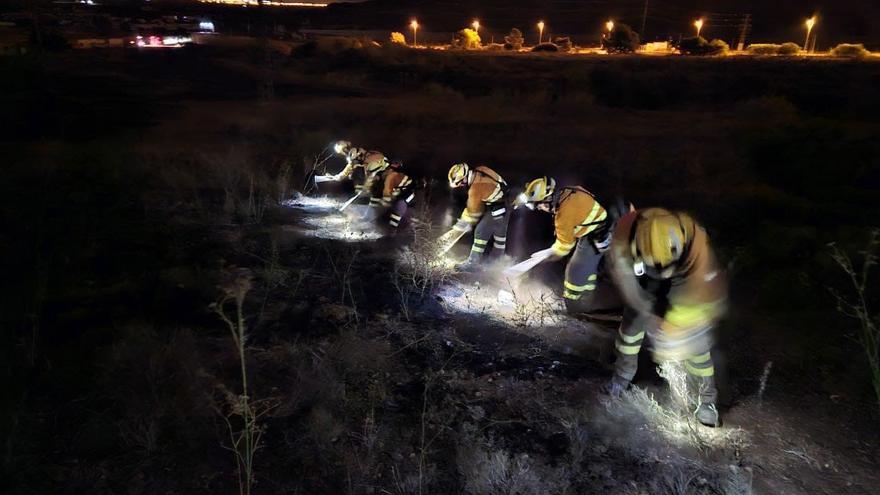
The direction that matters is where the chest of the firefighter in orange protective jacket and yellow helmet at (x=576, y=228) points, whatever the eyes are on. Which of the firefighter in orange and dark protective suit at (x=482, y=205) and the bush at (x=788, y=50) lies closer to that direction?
the firefighter in orange and dark protective suit

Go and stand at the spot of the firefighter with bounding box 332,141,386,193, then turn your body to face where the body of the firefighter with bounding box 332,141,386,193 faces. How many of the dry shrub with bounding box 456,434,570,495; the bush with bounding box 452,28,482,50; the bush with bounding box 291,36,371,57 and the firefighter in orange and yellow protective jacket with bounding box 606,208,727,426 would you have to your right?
2

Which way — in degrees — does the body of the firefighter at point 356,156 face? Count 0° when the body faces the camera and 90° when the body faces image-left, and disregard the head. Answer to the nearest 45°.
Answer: approximately 90°

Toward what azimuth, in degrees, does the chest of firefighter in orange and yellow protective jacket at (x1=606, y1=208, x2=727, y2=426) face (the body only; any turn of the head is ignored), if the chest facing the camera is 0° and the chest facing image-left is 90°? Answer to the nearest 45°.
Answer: approximately 0°

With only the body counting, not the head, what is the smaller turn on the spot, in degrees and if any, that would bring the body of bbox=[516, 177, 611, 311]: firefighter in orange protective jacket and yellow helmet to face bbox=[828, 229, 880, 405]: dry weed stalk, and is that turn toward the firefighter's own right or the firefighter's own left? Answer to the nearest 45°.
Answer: approximately 135° to the firefighter's own left

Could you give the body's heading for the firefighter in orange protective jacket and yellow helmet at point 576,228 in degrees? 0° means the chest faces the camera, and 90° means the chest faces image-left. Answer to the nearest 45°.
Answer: approximately 90°

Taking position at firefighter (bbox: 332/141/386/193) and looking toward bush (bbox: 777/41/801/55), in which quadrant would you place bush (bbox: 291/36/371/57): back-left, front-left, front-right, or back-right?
front-left

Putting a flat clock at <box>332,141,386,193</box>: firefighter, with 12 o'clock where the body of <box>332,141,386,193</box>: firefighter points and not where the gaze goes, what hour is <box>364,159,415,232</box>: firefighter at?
<box>364,159,415,232</box>: firefighter is roughly at 8 o'clock from <box>332,141,386,193</box>: firefighter.

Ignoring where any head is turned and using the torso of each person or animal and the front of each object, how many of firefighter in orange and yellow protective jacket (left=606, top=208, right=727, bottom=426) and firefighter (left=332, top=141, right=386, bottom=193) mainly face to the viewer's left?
1

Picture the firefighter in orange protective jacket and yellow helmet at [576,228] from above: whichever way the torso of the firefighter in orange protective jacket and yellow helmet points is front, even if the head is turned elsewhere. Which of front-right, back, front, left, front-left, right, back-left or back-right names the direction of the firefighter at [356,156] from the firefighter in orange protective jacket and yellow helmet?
front-right

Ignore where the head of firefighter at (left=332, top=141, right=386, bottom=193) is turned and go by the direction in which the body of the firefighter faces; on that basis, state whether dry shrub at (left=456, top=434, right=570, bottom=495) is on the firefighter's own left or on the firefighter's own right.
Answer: on the firefighter's own left

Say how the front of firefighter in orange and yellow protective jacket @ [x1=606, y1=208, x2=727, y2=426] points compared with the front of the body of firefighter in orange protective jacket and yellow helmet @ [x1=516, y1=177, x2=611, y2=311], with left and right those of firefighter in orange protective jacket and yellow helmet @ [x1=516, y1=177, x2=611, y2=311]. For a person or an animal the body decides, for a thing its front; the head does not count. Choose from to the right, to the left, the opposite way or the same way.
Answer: to the left

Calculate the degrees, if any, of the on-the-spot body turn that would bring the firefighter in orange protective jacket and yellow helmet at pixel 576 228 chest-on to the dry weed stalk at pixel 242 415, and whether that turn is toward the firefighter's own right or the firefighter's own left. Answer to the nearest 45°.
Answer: approximately 45° to the firefighter's own left
